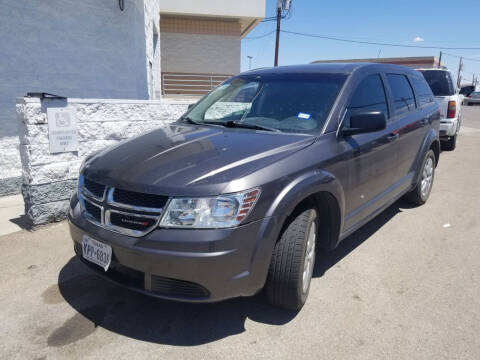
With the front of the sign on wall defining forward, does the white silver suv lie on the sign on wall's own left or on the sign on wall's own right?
on the sign on wall's own left

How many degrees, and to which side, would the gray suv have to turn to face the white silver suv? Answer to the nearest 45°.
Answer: approximately 180°

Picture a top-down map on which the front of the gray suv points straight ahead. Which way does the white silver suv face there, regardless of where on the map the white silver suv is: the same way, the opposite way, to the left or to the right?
the opposite way

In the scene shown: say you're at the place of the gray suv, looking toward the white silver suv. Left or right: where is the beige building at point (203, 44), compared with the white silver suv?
left

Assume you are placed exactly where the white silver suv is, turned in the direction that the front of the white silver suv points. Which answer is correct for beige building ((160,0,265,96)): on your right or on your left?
on your left

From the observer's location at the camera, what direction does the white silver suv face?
facing away from the viewer

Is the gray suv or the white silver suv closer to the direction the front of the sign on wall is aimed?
the gray suv

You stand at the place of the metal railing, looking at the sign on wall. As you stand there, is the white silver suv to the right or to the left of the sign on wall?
left

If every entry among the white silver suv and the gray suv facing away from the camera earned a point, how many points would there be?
1

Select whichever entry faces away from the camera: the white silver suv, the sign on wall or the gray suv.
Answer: the white silver suv

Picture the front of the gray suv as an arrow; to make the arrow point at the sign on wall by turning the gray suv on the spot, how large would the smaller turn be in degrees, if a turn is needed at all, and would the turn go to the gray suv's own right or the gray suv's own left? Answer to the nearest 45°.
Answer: approximately 90° to the gray suv's own right

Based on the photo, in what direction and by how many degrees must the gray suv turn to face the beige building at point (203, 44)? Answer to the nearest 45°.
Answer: approximately 135° to its right

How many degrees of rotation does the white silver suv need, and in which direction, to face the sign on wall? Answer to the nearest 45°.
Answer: approximately 135° to its left
